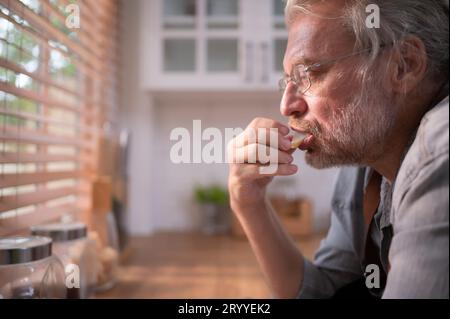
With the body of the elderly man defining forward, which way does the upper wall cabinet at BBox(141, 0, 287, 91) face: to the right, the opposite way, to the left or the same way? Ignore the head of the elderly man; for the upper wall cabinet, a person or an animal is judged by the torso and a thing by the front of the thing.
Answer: to the left

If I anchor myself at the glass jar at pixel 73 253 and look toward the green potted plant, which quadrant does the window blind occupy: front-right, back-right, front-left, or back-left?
front-left

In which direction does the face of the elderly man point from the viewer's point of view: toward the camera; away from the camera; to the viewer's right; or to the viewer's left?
to the viewer's left

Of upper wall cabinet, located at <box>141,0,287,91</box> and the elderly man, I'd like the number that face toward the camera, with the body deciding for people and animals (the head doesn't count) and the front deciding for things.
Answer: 1

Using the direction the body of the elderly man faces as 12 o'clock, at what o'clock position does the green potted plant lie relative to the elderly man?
The green potted plant is roughly at 2 o'clock from the elderly man.

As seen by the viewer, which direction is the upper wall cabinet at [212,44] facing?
toward the camera

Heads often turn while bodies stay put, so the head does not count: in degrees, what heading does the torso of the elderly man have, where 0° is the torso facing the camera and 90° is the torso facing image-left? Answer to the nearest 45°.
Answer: approximately 90°

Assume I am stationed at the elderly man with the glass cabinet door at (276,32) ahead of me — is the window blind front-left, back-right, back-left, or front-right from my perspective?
front-left
